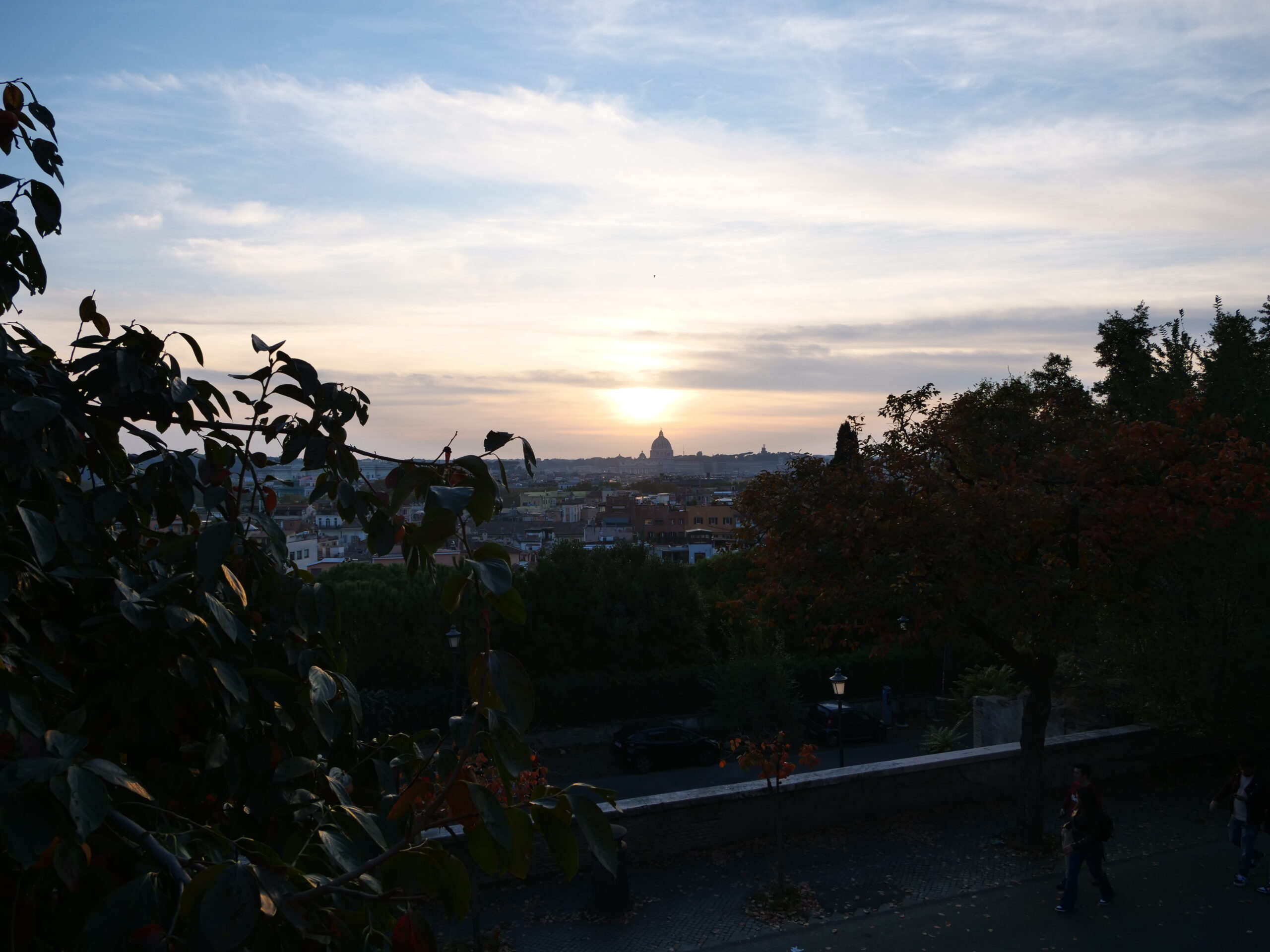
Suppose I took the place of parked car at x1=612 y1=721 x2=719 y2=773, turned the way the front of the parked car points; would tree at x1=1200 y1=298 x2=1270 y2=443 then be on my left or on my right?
on my right

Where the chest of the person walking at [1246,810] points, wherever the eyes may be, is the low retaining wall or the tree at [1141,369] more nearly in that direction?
the low retaining wall

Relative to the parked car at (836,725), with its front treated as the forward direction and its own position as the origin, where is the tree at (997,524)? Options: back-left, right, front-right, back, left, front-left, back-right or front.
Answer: back-right

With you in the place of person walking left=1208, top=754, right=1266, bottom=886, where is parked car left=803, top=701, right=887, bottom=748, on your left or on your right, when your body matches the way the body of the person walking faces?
on your right

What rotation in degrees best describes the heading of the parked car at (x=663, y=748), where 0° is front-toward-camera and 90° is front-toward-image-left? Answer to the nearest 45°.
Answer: approximately 225°

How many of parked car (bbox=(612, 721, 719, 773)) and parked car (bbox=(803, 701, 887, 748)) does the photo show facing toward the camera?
0

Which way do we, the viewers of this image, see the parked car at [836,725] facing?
facing away from the viewer and to the right of the viewer

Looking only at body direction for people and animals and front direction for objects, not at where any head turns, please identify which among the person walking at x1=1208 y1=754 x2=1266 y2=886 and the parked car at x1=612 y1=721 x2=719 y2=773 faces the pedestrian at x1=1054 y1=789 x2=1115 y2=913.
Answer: the person walking

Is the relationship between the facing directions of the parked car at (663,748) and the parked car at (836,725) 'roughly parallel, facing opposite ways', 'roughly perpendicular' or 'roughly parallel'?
roughly parallel
